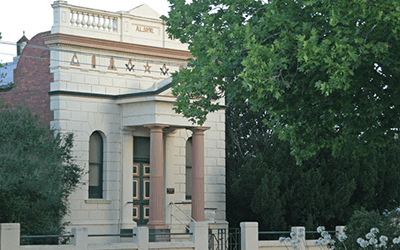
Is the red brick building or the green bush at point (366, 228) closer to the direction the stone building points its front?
the green bush

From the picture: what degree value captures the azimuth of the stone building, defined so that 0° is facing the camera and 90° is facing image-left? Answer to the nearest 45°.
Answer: approximately 315°

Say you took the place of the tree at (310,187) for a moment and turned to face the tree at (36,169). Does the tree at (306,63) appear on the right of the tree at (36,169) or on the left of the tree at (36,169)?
left

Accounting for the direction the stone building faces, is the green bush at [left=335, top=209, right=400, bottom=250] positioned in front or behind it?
in front

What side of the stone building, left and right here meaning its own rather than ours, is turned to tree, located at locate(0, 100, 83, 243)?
right

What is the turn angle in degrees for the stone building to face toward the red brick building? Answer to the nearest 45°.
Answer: approximately 135° to its right

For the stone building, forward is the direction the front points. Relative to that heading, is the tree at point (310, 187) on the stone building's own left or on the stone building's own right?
on the stone building's own left
